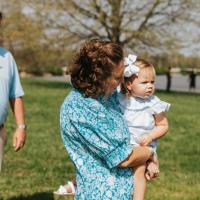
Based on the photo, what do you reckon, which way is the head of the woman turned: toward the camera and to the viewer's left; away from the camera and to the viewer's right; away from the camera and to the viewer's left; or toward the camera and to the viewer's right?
away from the camera and to the viewer's right

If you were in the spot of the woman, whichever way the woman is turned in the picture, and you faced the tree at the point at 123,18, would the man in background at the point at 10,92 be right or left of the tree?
left

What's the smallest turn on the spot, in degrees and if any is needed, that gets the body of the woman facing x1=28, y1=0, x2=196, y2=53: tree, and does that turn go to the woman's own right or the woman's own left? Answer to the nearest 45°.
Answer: approximately 90° to the woman's own left

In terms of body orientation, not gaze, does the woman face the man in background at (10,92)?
no

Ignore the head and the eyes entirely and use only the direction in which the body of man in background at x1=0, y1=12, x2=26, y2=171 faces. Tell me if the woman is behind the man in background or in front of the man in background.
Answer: in front

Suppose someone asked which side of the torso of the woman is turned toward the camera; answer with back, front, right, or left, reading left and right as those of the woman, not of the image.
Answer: right

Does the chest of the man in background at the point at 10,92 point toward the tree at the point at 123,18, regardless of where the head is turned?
no
